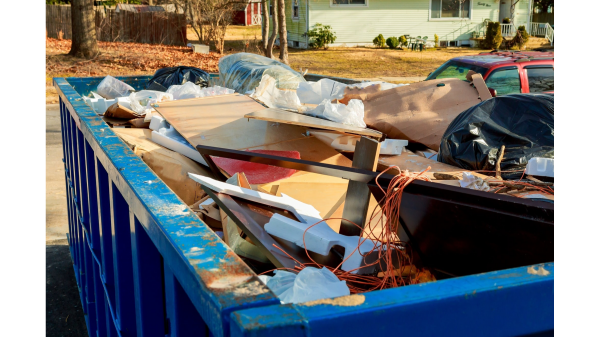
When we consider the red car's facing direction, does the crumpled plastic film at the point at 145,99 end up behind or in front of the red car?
in front

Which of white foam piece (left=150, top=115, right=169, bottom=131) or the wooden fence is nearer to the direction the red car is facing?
the white foam piece

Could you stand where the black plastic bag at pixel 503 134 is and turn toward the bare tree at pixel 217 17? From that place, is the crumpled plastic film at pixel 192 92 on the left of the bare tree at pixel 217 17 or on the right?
left

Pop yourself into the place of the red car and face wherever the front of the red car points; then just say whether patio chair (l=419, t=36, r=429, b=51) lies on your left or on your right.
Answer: on your right

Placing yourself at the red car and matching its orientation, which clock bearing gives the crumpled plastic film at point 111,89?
The crumpled plastic film is roughly at 12 o'clock from the red car.

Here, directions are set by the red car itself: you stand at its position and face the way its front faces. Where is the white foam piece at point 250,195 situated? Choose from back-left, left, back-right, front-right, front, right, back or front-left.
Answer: front-left

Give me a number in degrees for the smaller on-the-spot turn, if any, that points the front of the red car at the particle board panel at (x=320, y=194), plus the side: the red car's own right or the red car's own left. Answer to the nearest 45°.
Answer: approximately 45° to the red car's own left

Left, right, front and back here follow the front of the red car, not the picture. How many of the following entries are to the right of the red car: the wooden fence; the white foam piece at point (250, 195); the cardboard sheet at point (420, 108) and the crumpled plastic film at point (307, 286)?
1

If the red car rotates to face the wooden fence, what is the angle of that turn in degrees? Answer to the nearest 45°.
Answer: approximately 90° to its right

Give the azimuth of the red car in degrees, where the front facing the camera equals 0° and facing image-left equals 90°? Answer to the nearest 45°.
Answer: approximately 45°

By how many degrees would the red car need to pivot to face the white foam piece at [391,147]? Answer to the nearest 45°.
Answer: approximately 45° to its left

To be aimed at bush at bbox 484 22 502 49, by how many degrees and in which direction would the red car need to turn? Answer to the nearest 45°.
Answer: approximately 135° to its right

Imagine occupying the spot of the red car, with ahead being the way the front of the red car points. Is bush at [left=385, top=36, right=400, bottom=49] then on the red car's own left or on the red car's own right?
on the red car's own right

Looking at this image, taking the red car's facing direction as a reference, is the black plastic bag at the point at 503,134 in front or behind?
in front
